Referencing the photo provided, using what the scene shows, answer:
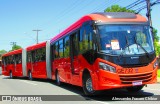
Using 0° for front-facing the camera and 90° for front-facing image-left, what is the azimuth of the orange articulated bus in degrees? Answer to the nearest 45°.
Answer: approximately 315°
